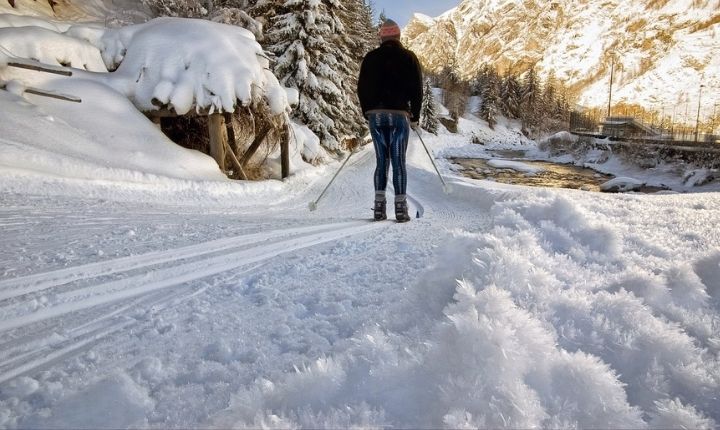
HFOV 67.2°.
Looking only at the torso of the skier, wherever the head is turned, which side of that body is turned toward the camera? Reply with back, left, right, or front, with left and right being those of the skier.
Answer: back

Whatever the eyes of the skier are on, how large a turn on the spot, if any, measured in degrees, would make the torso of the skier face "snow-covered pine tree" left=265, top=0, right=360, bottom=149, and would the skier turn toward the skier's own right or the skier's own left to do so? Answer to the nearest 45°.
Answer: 0° — they already face it

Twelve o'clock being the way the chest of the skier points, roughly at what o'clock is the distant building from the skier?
The distant building is roughly at 1 o'clock from the skier.

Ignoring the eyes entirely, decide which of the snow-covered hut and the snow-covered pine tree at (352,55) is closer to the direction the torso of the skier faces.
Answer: the snow-covered pine tree

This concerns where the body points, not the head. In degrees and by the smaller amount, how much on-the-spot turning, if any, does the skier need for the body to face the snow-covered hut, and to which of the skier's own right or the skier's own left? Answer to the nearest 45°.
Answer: approximately 45° to the skier's own left

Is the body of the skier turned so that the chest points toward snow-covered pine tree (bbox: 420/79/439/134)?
yes
